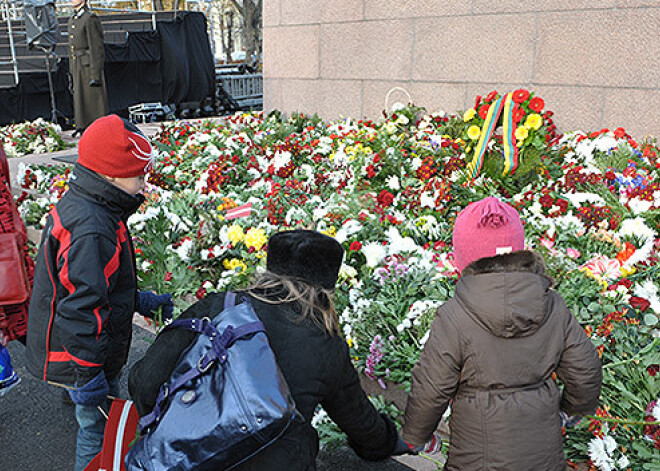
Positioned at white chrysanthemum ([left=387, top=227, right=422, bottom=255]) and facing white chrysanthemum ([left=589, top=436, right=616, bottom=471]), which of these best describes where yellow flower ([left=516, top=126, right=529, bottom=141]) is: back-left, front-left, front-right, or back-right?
back-left

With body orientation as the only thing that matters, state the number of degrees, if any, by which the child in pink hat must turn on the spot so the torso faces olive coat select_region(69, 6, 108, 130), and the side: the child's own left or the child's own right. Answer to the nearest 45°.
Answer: approximately 45° to the child's own left

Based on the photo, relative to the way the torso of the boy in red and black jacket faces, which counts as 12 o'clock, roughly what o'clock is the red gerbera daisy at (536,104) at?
The red gerbera daisy is roughly at 11 o'clock from the boy in red and black jacket.

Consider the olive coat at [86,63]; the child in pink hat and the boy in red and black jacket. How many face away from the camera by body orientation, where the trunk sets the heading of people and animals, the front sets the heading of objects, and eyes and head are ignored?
1

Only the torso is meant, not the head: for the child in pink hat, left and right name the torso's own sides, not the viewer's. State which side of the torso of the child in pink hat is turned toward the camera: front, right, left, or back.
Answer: back

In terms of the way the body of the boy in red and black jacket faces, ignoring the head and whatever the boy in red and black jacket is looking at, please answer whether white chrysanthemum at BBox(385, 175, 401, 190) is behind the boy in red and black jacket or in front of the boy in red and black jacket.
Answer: in front

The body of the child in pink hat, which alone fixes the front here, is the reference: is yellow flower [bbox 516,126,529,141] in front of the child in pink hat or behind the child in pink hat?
in front

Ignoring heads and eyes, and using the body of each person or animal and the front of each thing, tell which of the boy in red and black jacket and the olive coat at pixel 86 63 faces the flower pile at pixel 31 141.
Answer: the olive coat

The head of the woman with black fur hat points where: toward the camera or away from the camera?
away from the camera

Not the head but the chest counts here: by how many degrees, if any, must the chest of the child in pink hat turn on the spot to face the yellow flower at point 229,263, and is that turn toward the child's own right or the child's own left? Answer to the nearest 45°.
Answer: approximately 45° to the child's own left

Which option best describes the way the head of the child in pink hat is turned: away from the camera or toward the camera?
away from the camera

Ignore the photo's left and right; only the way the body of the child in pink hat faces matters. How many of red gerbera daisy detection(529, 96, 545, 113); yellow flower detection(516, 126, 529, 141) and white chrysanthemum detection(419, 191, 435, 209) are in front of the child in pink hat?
3

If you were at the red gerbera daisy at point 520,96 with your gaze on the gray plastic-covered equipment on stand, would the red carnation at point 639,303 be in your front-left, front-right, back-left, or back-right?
back-left

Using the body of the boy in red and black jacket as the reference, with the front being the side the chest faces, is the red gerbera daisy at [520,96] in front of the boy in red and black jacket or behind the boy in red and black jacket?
in front

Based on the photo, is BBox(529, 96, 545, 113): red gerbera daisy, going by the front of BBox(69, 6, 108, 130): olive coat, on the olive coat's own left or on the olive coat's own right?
on the olive coat's own left

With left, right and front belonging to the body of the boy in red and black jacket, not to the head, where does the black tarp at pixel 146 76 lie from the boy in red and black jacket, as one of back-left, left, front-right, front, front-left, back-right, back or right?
left

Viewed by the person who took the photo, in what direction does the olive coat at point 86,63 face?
facing the viewer and to the left of the viewer

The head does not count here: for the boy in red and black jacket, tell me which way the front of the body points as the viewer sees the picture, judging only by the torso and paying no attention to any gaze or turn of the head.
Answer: to the viewer's right

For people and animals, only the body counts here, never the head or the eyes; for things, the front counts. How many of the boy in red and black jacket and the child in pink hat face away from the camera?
1

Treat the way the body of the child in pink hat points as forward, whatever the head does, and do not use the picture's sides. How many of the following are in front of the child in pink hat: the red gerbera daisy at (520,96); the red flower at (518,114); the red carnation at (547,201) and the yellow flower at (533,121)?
4
